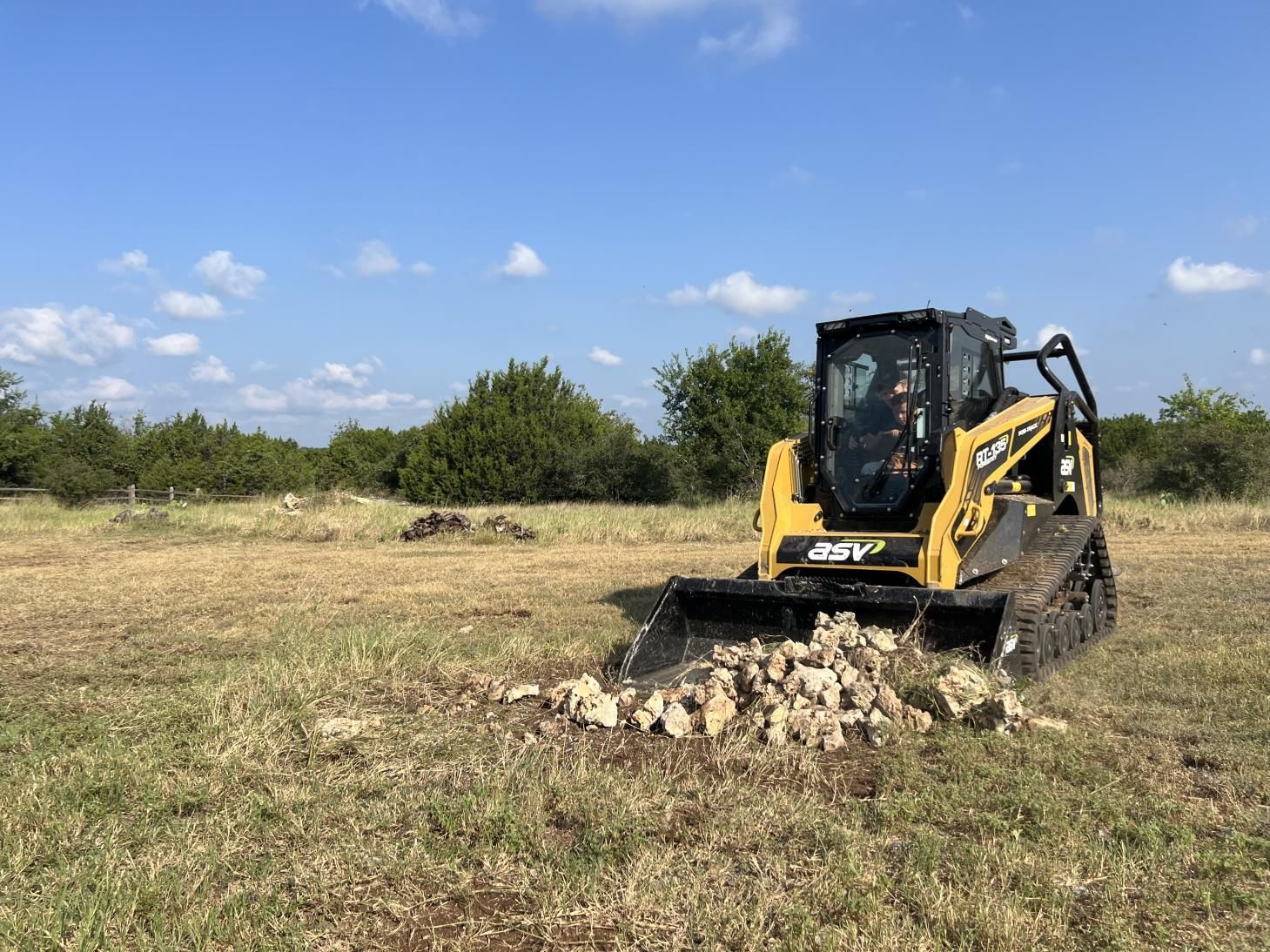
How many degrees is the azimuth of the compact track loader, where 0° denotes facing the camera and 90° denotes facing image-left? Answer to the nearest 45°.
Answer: approximately 45°

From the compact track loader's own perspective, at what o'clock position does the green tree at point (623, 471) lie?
The green tree is roughly at 4 o'clock from the compact track loader.

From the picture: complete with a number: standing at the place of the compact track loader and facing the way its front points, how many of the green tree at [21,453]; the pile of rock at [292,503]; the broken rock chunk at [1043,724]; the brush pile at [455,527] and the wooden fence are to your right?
4

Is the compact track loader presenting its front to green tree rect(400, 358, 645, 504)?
no

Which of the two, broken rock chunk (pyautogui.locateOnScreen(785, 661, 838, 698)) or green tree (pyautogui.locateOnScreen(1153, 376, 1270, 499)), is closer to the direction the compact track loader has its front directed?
the broken rock chunk

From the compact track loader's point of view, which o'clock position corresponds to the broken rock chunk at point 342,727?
The broken rock chunk is roughly at 12 o'clock from the compact track loader.

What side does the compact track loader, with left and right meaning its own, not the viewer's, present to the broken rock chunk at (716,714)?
front

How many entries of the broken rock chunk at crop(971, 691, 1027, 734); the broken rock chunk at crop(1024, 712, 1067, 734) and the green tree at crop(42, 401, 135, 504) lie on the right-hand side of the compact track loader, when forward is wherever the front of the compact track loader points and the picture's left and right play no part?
1

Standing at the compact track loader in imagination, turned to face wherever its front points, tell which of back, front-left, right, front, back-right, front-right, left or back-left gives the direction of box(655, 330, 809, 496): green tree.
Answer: back-right

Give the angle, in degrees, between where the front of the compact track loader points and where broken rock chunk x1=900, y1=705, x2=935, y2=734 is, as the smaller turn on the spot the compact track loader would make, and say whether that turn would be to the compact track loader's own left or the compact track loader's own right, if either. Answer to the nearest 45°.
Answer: approximately 45° to the compact track loader's own left

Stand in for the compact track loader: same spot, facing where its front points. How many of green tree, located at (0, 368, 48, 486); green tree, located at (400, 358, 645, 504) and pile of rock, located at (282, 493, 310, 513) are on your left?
0

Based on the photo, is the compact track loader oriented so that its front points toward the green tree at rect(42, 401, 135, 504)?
no

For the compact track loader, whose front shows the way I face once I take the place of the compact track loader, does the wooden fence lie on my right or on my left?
on my right

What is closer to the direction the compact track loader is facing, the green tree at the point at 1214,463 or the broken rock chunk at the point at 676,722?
the broken rock chunk

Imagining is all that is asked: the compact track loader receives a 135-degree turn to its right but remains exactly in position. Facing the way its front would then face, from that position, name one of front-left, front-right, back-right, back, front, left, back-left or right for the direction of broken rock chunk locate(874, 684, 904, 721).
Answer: back

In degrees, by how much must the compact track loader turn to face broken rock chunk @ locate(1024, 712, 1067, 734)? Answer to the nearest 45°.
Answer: approximately 45° to its left

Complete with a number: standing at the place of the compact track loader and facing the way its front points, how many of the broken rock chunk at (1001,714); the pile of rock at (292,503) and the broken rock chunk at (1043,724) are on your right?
1
